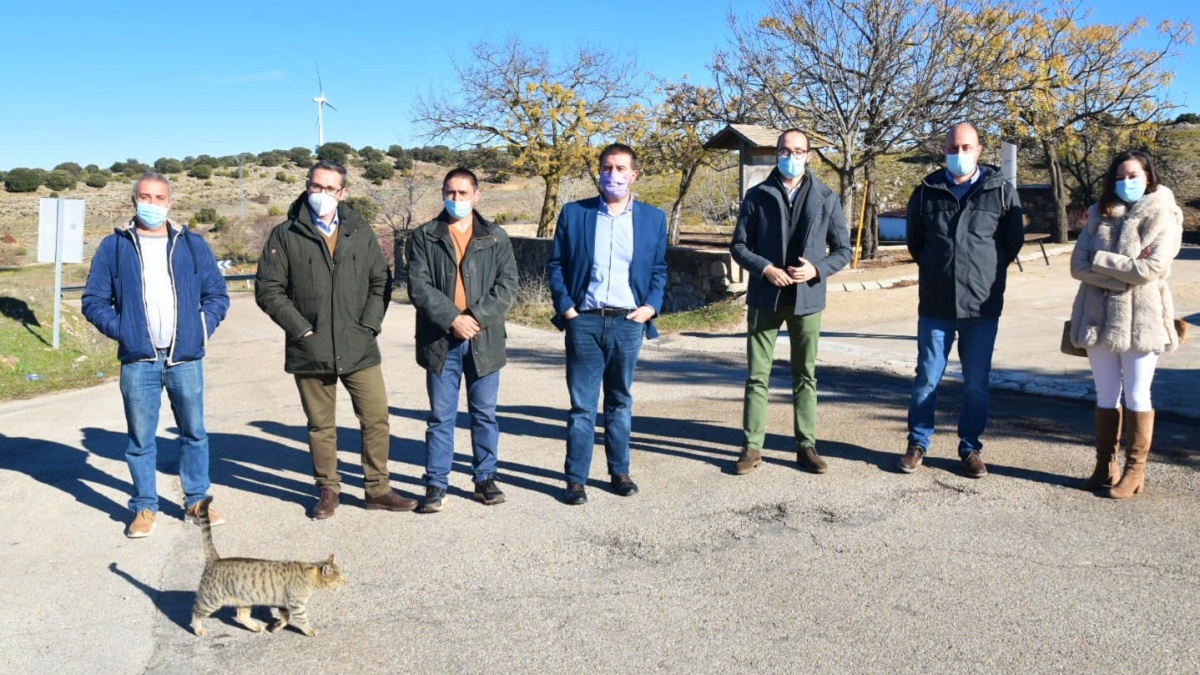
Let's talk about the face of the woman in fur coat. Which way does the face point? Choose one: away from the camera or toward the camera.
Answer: toward the camera

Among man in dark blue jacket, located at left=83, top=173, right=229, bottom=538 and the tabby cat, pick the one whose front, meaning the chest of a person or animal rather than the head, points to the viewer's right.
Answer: the tabby cat

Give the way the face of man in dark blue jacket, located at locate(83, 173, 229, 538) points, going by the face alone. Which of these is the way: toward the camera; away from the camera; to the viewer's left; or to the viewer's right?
toward the camera

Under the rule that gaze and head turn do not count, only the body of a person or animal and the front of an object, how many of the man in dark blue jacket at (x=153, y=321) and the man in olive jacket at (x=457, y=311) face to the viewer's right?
0

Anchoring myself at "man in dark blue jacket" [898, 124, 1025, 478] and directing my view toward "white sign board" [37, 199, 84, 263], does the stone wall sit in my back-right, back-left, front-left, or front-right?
front-right

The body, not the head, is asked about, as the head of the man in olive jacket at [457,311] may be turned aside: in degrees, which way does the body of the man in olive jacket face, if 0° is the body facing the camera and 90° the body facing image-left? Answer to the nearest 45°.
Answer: approximately 0°

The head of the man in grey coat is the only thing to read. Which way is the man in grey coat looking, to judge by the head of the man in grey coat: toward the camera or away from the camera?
toward the camera

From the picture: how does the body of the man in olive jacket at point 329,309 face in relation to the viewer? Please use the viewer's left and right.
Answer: facing the viewer

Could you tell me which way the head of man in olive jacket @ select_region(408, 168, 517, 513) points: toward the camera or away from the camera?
toward the camera
